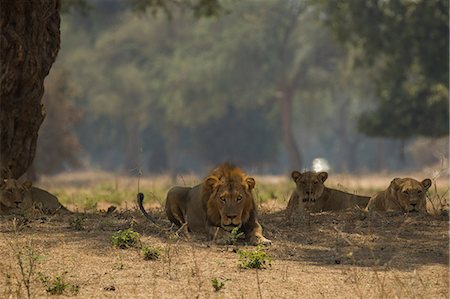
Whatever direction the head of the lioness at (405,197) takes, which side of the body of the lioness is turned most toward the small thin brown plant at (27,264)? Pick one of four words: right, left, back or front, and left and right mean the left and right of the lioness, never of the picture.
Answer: right

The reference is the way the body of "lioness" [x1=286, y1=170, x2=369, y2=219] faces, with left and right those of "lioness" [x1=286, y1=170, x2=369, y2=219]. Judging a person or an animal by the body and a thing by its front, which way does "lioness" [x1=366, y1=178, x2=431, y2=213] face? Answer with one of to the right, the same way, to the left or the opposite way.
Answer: to the left

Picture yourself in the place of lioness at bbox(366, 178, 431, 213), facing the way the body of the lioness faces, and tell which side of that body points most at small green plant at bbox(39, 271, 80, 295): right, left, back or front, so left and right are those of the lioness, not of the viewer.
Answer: right

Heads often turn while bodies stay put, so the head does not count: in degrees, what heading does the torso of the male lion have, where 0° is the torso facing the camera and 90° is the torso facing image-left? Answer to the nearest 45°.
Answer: approximately 315°

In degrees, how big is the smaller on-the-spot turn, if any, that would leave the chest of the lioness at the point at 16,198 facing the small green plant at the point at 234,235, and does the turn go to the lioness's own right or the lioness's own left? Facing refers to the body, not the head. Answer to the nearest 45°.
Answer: approximately 90° to the lioness's own left

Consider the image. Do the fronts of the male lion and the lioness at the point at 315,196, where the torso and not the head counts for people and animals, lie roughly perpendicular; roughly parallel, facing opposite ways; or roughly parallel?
roughly perpendicular

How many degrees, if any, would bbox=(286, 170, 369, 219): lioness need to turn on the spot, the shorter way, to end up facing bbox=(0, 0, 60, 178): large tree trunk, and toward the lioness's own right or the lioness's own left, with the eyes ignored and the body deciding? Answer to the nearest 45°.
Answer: approximately 45° to the lioness's own right

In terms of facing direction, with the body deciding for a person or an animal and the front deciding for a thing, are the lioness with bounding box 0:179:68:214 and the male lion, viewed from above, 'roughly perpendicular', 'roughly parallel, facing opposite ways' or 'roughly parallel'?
roughly perpendicular
